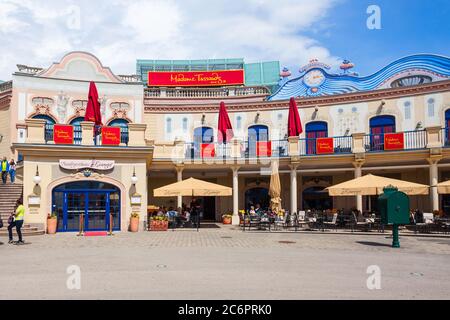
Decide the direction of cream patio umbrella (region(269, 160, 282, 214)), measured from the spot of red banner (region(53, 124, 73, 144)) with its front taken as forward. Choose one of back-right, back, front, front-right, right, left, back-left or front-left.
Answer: left

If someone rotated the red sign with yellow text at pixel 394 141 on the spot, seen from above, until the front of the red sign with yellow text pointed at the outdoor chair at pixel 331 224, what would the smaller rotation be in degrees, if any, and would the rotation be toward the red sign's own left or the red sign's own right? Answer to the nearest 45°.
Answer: approximately 45° to the red sign's own right

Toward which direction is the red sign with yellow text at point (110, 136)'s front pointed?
toward the camera

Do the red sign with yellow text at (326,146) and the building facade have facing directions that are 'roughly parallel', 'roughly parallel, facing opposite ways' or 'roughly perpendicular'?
roughly parallel

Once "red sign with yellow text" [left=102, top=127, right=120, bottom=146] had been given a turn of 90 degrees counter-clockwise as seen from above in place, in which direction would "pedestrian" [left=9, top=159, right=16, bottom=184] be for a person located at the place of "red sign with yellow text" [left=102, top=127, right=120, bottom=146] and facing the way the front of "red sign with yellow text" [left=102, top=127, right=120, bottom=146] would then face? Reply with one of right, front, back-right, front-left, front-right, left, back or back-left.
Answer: back-left

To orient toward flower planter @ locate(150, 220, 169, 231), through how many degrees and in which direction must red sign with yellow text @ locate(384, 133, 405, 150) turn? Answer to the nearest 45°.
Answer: approximately 45° to its right

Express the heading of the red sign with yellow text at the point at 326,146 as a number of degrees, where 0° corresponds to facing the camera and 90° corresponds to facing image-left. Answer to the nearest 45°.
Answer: approximately 0°

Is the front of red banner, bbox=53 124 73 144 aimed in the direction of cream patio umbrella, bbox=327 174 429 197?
no

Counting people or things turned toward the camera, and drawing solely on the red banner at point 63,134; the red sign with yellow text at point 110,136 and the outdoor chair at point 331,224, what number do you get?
2

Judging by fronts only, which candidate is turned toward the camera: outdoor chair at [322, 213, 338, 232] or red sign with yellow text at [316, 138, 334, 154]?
the red sign with yellow text

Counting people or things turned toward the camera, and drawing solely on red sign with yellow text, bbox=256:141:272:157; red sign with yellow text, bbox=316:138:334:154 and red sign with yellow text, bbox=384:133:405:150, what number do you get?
3

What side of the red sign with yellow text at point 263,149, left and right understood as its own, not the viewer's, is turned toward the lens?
front

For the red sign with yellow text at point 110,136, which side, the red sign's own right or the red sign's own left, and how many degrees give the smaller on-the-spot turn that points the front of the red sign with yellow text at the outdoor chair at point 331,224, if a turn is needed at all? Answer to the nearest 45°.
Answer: approximately 90° to the red sign's own left
